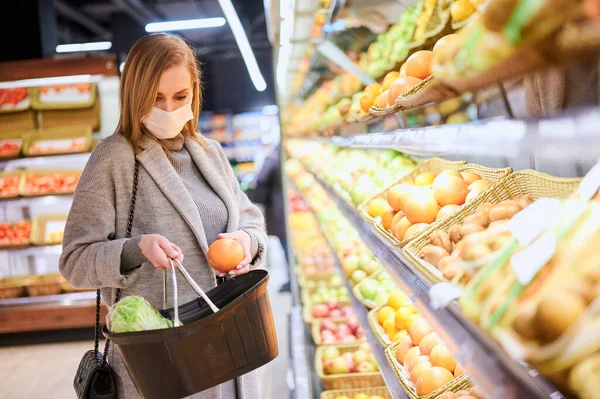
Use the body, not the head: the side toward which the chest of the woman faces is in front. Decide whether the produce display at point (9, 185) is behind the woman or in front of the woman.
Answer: behind

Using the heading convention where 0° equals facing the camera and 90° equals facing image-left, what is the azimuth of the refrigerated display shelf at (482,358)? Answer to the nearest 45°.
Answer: approximately 90°

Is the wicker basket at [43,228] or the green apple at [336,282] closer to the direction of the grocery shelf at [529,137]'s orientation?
the wicker basket

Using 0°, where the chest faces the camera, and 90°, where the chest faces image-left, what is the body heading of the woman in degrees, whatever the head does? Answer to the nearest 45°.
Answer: approximately 315°

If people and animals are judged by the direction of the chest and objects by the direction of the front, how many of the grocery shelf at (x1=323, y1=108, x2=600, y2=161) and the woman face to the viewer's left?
1

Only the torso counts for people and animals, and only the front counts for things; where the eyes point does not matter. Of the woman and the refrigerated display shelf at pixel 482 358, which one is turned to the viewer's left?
the refrigerated display shelf

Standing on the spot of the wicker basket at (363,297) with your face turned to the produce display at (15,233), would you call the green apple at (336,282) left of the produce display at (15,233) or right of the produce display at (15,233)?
right

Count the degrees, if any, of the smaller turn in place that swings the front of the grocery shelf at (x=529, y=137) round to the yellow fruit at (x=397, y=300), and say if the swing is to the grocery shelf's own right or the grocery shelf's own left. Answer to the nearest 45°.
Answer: approximately 90° to the grocery shelf's own right

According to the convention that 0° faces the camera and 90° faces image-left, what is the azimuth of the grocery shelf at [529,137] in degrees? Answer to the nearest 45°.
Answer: approximately 90°

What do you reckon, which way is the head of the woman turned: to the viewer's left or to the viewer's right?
to the viewer's right
